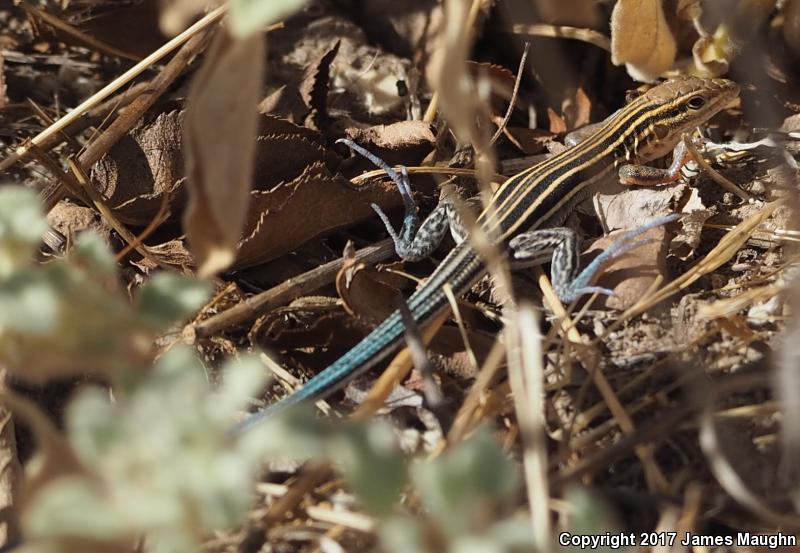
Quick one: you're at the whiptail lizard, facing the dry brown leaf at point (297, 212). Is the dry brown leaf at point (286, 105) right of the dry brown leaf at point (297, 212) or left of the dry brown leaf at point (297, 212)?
right

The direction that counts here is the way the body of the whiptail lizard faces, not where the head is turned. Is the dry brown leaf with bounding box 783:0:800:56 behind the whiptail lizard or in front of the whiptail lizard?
in front

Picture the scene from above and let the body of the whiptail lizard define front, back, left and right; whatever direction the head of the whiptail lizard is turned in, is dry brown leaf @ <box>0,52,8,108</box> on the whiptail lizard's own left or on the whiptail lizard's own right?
on the whiptail lizard's own left

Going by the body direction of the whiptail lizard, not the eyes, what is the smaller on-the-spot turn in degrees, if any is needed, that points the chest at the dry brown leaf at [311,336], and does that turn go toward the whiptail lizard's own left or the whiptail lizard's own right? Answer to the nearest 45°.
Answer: approximately 180°

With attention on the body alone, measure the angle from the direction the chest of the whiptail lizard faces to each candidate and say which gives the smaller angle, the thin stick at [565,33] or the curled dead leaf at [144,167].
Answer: the thin stick

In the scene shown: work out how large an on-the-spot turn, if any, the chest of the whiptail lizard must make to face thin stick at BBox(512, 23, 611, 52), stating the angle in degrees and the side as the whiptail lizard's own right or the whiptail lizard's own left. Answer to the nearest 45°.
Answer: approximately 45° to the whiptail lizard's own left

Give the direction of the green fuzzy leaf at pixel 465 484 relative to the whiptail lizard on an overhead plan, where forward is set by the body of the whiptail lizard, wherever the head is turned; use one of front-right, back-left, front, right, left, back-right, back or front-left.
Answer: back-right

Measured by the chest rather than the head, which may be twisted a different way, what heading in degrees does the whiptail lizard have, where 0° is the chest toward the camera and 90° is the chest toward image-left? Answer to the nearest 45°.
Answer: approximately 225°

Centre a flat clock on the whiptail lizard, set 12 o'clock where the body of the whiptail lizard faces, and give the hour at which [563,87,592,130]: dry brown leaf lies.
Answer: The dry brown leaf is roughly at 11 o'clock from the whiptail lizard.

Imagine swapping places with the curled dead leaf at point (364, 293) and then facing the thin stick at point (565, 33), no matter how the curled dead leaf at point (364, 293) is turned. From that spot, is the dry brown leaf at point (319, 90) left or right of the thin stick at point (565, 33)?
left

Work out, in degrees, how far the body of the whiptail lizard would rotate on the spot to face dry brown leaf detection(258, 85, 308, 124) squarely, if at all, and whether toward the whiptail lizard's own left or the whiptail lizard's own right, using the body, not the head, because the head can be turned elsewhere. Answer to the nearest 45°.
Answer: approximately 90° to the whiptail lizard's own left
